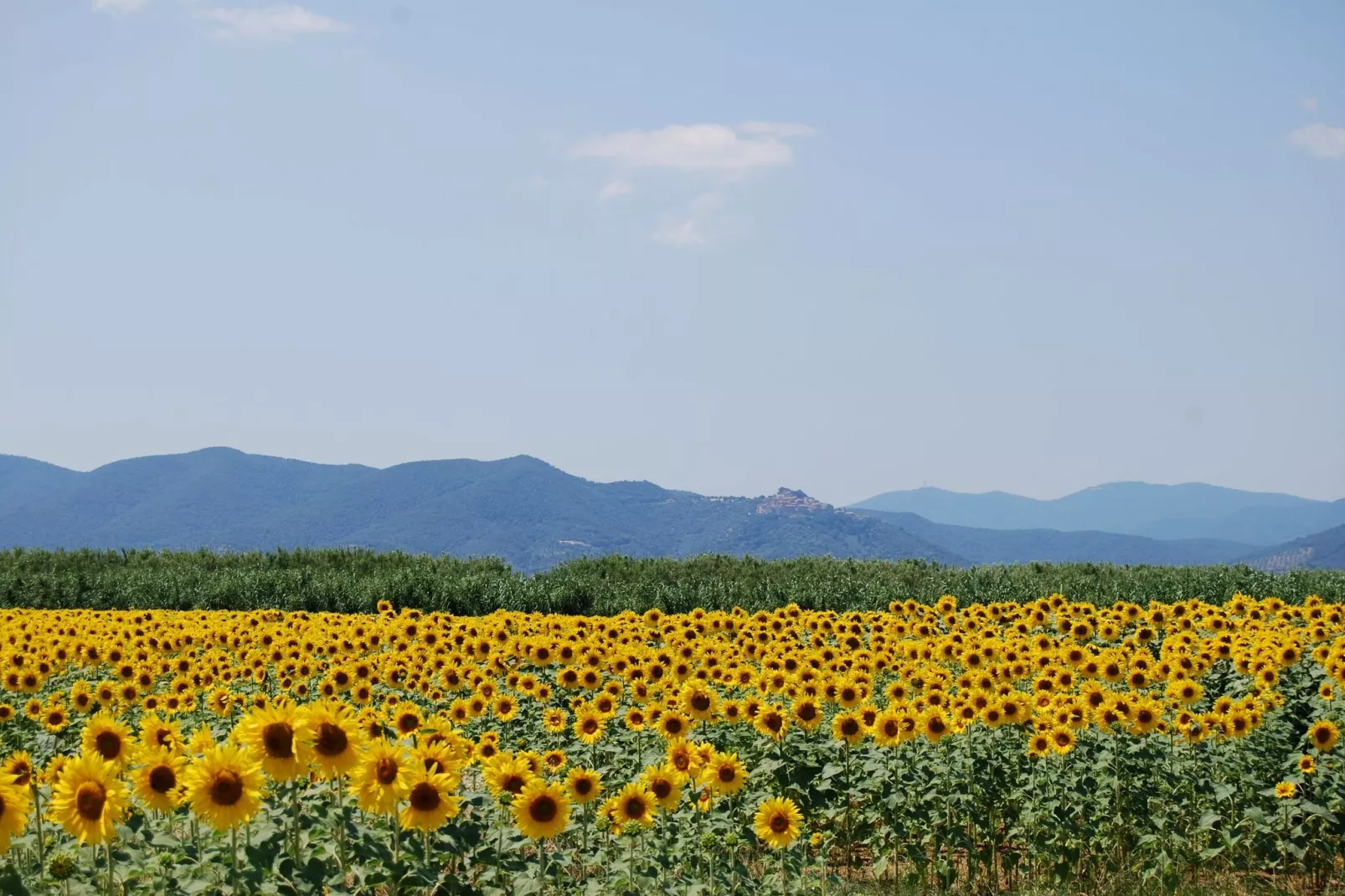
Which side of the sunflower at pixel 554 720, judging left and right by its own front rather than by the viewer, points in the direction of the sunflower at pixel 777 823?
front

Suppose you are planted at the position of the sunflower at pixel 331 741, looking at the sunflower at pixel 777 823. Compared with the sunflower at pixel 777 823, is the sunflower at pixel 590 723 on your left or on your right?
left

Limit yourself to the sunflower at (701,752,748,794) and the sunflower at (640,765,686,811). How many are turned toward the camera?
2

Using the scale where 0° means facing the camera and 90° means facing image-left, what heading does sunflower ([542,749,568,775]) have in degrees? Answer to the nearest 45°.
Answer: approximately 0°

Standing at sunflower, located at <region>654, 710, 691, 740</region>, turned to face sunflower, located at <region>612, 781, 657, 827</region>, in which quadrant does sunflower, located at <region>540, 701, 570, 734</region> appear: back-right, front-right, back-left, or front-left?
back-right

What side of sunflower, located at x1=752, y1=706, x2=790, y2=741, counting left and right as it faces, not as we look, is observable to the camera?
front

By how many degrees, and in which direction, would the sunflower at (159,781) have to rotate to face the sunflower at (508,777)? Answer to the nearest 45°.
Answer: approximately 90° to its left

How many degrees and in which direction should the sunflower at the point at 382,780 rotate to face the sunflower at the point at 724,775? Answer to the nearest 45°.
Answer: approximately 135° to its left

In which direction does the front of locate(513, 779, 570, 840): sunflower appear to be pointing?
toward the camera

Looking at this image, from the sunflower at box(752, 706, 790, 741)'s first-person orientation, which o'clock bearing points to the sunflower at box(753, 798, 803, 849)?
the sunflower at box(753, 798, 803, 849) is roughly at 12 o'clock from the sunflower at box(752, 706, 790, 741).

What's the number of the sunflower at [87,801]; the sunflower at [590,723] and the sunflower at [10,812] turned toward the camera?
3

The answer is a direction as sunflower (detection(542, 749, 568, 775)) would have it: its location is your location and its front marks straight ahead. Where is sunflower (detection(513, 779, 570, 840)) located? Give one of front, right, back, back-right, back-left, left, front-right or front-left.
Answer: front

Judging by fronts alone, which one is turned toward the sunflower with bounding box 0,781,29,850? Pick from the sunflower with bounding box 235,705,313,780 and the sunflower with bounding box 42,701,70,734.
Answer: the sunflower with bounding box 42,701,70,734

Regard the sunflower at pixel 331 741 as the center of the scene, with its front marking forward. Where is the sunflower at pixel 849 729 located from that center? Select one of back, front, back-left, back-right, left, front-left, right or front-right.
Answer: back-left

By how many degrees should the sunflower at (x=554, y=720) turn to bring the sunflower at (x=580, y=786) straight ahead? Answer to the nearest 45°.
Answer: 0° — it already faces it

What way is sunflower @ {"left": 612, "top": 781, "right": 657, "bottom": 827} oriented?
toward the camera
